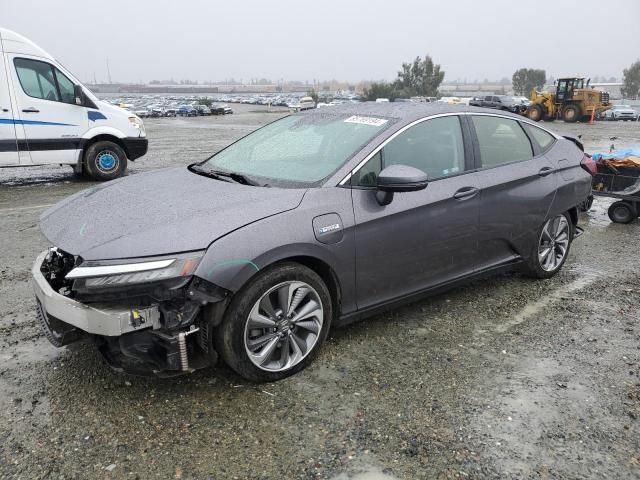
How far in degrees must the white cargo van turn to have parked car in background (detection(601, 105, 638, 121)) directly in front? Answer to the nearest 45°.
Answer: approximately 45° to its left

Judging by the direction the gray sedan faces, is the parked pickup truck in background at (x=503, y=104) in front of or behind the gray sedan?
behind

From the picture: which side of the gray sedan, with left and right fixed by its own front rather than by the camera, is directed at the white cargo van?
right

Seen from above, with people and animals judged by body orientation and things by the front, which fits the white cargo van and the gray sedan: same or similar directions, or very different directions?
very different directions

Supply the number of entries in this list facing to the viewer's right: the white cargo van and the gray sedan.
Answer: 1

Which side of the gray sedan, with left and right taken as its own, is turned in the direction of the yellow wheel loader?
back

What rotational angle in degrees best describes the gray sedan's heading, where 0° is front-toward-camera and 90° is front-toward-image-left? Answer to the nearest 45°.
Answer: approximately 45°

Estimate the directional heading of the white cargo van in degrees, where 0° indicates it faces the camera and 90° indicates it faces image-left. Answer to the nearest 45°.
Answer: approximately 270°

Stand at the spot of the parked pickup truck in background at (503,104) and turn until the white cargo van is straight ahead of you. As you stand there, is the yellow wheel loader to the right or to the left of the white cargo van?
left

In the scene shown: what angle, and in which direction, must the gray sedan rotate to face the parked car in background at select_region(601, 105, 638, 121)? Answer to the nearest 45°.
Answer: approximately 180°

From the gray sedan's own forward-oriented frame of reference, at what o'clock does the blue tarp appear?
The blue tarp is roughly at 6 o'clock from the gray sedan.
